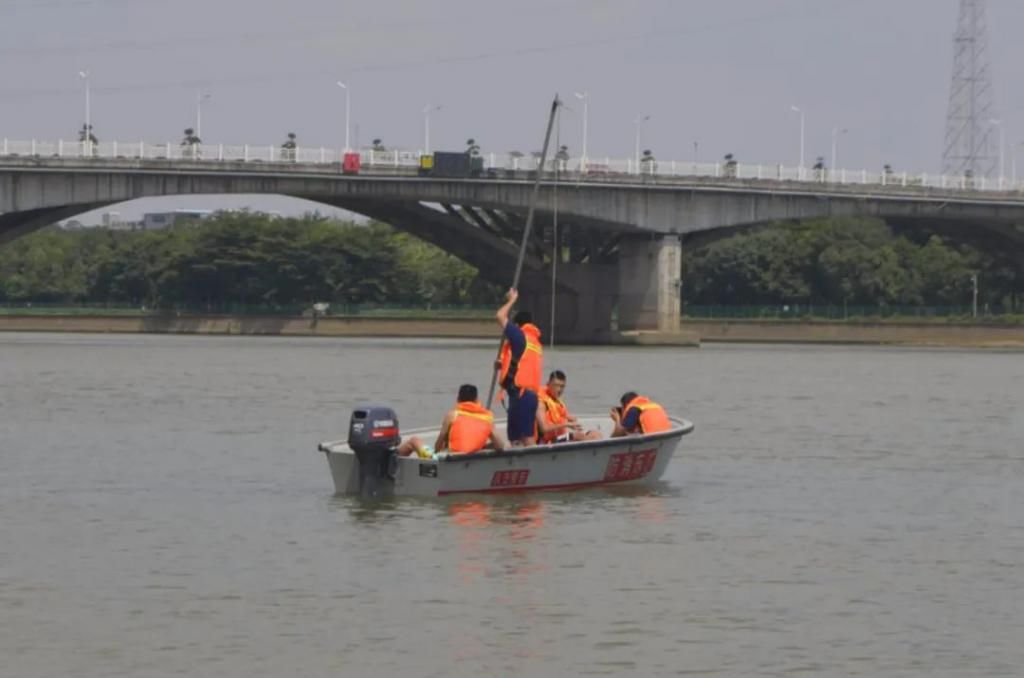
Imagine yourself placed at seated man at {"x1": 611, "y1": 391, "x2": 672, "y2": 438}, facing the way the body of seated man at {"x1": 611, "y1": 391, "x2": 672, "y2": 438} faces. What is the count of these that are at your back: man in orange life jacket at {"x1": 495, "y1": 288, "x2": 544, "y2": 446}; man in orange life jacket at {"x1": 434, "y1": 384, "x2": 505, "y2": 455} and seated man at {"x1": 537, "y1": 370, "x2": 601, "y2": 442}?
0

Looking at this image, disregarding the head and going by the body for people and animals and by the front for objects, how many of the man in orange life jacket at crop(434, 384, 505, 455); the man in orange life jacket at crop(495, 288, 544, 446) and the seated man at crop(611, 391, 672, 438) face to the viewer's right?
0

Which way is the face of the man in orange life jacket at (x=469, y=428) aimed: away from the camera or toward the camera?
away from the camera

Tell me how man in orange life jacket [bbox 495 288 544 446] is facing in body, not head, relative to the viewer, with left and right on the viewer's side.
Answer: facing away from the viewer and to the left of the viewer

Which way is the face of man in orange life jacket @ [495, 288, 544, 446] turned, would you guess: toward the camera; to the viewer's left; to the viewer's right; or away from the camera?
away from the camera

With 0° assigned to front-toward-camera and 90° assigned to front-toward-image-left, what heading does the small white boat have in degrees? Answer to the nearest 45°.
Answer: approximately 270°

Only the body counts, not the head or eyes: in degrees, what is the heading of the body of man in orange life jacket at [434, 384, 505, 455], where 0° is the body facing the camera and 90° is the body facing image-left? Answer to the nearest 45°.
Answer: approximately 180°

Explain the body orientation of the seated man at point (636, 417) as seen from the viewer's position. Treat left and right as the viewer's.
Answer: facing to the left of the viewer
